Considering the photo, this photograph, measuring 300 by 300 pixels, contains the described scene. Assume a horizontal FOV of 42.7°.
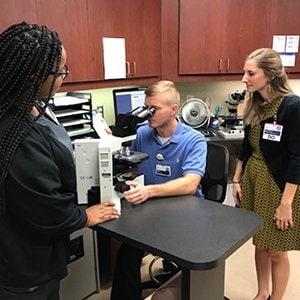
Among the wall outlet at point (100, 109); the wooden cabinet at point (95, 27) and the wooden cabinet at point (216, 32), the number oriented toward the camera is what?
3

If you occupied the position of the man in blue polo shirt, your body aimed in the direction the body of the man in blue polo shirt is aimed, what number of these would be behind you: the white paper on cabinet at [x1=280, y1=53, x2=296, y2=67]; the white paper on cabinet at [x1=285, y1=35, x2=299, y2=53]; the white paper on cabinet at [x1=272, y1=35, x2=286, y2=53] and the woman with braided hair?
3

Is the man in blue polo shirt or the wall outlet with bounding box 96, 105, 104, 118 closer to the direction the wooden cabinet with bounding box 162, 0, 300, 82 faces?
the man in blue polo shirt

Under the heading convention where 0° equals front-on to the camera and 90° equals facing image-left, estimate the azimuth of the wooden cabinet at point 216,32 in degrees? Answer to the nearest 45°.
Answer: approximately 0°

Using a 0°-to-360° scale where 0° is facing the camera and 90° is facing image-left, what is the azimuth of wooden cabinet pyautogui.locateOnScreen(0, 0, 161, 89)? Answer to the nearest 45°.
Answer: approximately 0°

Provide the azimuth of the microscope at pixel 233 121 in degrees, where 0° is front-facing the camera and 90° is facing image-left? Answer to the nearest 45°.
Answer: approximately 315°

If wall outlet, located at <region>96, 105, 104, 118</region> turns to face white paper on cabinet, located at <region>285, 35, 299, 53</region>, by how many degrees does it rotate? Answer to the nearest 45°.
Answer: approximately 90° to its left

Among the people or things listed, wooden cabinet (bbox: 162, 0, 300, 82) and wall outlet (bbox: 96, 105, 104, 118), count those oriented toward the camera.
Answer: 2

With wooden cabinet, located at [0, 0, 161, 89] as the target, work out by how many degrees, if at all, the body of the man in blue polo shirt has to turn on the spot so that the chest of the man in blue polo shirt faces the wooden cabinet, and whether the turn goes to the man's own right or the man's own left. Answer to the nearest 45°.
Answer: approximately 90° to the man's own right

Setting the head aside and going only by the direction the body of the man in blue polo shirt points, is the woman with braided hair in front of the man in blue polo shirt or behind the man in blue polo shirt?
in front
